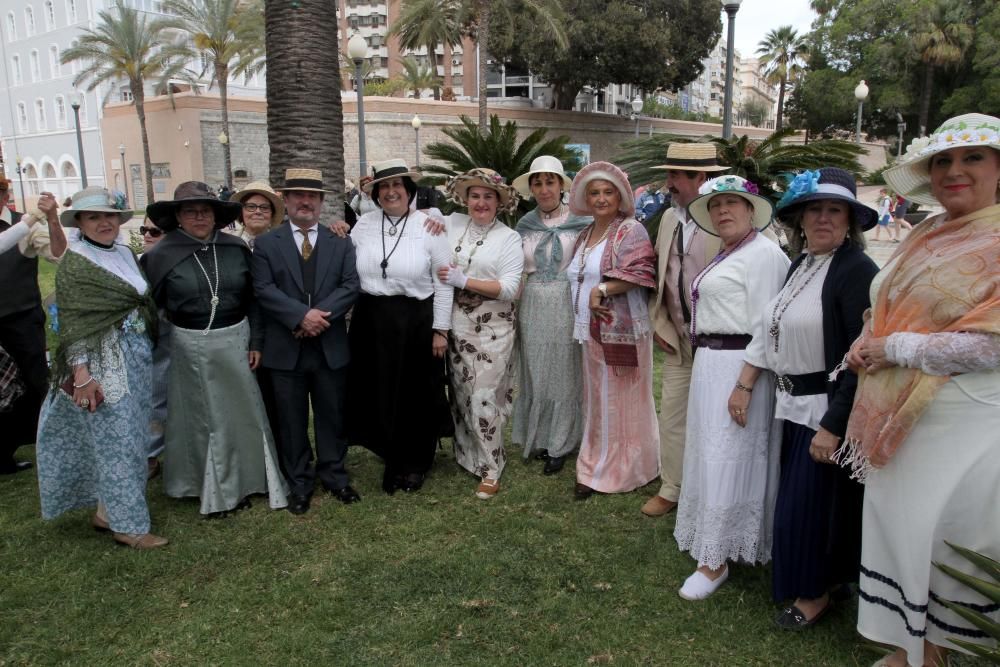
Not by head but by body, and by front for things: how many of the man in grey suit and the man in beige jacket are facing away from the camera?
0

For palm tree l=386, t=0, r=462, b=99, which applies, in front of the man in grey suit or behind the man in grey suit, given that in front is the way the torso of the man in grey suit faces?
behind

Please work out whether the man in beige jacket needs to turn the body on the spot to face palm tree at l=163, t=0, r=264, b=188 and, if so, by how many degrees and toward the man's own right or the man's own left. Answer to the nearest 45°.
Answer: approximately 90° to the man's own right

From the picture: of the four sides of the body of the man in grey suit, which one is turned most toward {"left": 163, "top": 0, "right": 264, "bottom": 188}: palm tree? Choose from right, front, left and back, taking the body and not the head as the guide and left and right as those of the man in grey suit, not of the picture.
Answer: back

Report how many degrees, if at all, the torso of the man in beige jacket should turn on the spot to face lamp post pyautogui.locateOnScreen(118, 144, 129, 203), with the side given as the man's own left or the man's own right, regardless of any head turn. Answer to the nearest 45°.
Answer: approximately 90° to the man's own right

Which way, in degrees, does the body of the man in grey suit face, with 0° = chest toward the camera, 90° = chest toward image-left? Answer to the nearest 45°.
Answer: approximately 0°

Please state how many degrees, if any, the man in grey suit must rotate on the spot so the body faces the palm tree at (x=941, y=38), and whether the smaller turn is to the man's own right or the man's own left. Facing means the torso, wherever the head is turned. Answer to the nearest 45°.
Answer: approximately 135° to the man's own left

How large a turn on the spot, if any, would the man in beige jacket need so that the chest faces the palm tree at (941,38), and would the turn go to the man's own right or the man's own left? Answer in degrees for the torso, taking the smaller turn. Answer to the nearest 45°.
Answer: approximately 135° to the man's own right

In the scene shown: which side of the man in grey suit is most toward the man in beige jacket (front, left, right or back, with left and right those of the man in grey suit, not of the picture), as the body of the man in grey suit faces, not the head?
left

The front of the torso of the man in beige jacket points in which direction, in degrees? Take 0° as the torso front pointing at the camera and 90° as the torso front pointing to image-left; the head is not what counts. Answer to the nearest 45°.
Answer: approximately 45°

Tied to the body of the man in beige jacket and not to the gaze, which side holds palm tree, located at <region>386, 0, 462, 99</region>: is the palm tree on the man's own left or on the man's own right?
on the man's own right
